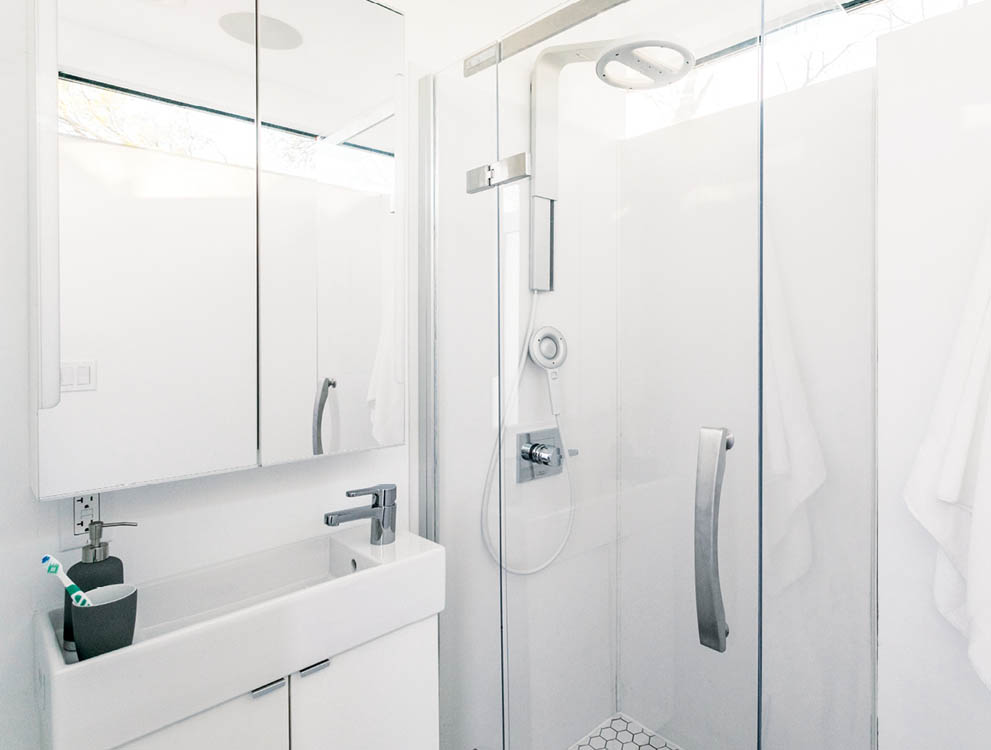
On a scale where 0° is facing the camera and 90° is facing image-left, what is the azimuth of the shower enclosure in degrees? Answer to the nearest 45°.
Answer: approximately 45°

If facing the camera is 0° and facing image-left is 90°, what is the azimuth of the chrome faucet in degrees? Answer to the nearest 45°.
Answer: approximately 45°

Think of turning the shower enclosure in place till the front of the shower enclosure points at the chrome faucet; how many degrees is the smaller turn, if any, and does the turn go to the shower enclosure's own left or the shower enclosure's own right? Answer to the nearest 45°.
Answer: approximately 45° to the shower enclosure's own right

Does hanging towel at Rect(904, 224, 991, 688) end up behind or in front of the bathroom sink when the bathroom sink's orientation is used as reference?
in front

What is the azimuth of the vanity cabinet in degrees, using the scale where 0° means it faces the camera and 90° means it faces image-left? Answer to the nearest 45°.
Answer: approximately 315°
